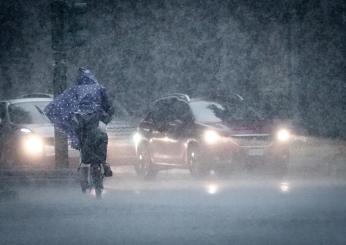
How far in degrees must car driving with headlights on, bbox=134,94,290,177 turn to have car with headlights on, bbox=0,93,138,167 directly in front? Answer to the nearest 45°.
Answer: approximately 135° to its right

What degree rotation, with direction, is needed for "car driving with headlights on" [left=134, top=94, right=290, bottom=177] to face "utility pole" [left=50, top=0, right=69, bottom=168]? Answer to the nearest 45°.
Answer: approximately 135° to its right

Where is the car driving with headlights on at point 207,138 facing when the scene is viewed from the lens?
facing the viewer and to the right of the viewer
